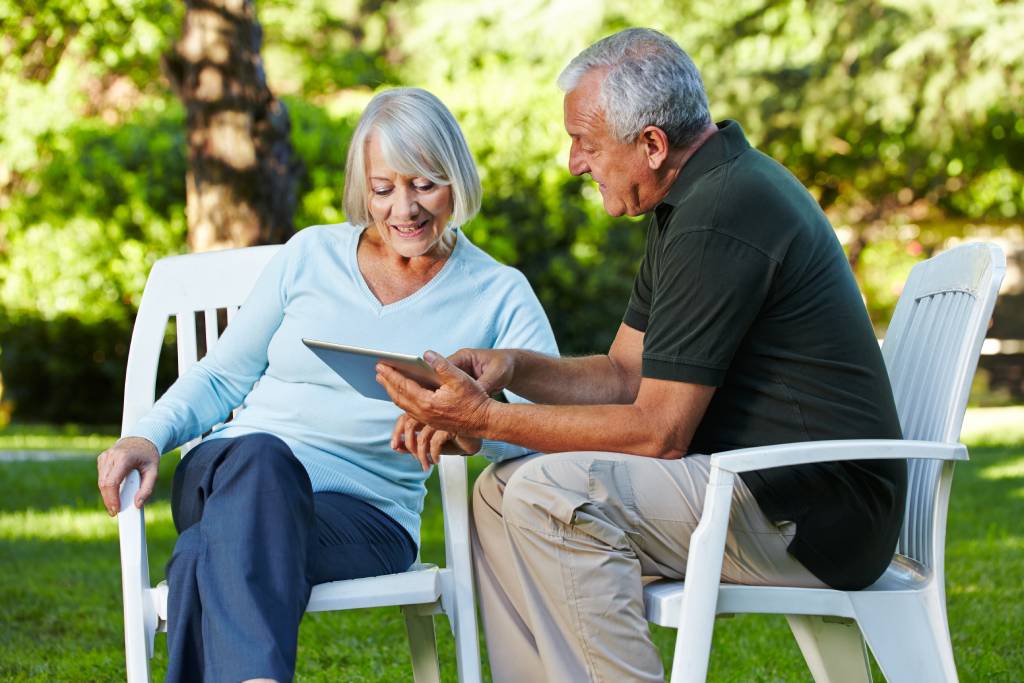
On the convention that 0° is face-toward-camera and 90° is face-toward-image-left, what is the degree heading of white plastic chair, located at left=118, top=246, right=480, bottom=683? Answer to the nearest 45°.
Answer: approximately 0°

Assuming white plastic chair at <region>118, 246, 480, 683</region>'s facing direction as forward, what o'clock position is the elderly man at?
The elderly man is roughly at 10 o'clock from the white plastic chair.

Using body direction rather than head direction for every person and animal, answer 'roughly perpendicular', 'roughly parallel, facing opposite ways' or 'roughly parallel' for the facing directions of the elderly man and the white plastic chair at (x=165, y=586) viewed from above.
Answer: roughly perpendicular

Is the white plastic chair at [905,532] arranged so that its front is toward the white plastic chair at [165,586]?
yes

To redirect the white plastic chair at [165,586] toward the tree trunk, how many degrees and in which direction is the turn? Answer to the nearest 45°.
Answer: approximately 180°

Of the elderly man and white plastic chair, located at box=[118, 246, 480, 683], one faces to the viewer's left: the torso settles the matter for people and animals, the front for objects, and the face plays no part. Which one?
the elderly man

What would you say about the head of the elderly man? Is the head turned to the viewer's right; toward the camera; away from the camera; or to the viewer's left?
to the viewer's left

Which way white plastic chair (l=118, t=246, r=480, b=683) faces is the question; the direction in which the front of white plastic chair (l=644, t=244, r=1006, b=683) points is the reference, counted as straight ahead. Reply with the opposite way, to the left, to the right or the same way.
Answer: to the left

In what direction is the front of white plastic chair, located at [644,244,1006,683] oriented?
to the viewer's left

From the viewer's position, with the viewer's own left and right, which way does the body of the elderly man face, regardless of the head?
facing to the left of the viewer

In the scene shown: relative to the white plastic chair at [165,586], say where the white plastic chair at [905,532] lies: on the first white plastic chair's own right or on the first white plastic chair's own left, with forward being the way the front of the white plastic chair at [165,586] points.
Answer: on the first white plastic chair's own left

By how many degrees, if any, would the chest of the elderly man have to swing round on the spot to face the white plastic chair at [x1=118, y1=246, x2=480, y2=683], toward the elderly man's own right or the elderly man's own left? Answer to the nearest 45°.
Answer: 0° — they already face it

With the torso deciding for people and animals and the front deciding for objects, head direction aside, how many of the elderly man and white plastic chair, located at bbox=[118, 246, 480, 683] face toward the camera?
1

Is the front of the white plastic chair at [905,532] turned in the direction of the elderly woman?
yes
